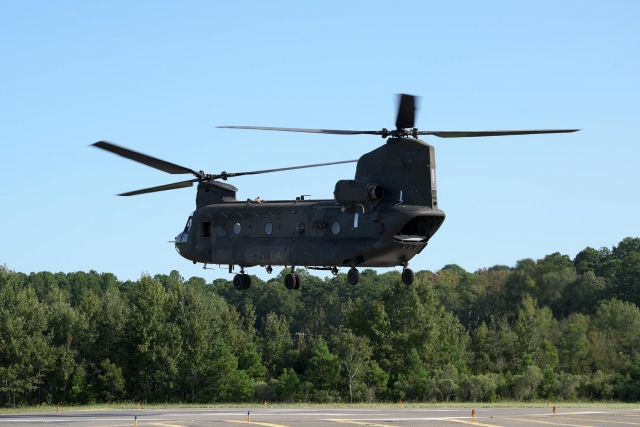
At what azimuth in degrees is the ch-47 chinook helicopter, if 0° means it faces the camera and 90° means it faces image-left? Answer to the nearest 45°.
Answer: approximately 135°
